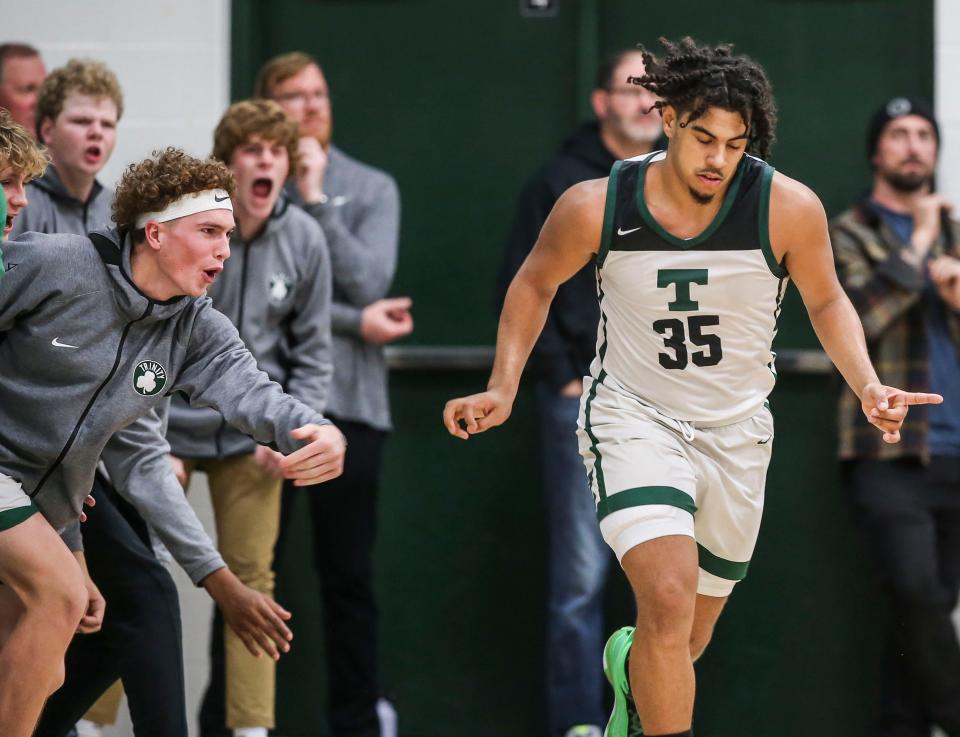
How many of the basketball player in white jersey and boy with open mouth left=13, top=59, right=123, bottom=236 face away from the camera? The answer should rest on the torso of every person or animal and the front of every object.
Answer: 0

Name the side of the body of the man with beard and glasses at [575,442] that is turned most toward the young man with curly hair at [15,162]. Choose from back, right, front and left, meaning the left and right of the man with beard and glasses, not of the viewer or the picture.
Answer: right

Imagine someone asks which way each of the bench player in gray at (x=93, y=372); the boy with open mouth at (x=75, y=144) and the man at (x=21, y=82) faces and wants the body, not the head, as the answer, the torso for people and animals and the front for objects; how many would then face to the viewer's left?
0

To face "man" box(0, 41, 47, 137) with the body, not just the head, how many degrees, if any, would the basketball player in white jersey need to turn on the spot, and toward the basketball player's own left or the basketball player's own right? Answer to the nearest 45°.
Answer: approximately 135° to the basketball player's own right

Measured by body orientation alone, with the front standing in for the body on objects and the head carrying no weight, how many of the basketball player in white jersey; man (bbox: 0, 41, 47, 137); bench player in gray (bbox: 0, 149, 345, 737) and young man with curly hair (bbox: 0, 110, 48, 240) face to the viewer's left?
0

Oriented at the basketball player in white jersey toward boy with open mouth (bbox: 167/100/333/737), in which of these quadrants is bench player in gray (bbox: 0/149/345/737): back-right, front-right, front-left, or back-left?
front-left

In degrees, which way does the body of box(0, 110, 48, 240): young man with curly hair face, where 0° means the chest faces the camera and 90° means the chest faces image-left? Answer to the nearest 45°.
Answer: approximately 315°

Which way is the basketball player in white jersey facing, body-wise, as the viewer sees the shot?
toward the camera

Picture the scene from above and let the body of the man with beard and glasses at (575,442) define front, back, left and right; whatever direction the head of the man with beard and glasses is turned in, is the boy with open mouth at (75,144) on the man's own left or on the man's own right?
on the man's own right

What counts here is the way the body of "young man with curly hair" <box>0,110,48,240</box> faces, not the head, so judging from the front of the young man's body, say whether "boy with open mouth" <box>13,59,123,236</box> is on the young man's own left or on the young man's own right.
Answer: on the young man's own left

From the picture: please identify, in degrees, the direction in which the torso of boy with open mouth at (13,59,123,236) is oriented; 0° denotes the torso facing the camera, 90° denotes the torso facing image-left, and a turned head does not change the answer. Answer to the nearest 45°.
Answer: approximately 315°

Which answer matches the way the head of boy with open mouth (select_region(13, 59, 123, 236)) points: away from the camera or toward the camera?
toward the camera

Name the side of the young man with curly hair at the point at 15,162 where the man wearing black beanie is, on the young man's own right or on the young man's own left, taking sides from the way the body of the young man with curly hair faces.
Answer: on the young man's own left
